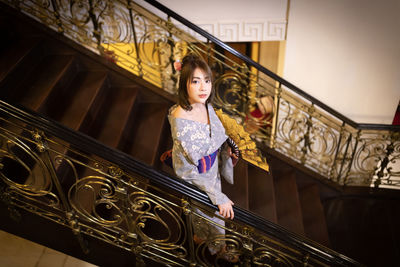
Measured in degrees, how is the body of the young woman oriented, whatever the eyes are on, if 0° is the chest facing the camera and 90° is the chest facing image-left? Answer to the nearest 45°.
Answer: approximately 315°
